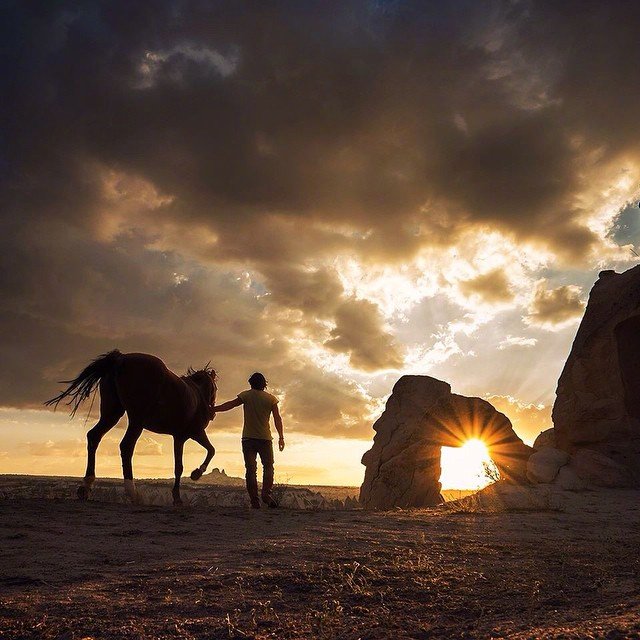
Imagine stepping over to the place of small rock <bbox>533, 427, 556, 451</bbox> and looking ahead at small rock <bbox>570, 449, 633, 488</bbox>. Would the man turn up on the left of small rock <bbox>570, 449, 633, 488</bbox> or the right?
right

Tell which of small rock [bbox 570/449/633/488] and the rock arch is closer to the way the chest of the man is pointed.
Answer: the rock arch
